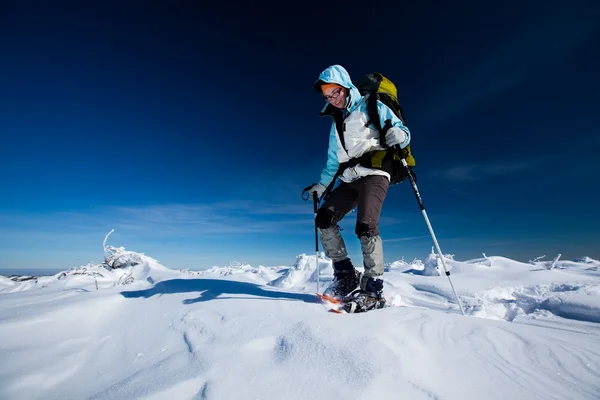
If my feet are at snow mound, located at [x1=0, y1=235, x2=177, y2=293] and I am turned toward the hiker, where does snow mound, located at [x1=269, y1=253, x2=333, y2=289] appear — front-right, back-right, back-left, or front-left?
front-left

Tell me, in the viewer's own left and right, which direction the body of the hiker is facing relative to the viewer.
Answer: facing the viewer and to the left of the viewer

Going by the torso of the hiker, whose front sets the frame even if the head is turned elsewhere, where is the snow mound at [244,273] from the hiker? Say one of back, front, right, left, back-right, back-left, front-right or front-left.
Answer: right

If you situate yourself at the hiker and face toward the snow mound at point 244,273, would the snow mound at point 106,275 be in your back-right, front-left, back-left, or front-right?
front-left

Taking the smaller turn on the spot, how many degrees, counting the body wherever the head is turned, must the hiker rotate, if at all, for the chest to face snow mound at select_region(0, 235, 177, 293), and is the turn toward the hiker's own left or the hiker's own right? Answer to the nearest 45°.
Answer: approximately 45° to the hiker's own right

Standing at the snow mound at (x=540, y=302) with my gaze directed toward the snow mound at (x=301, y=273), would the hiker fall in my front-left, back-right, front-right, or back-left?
front-left
